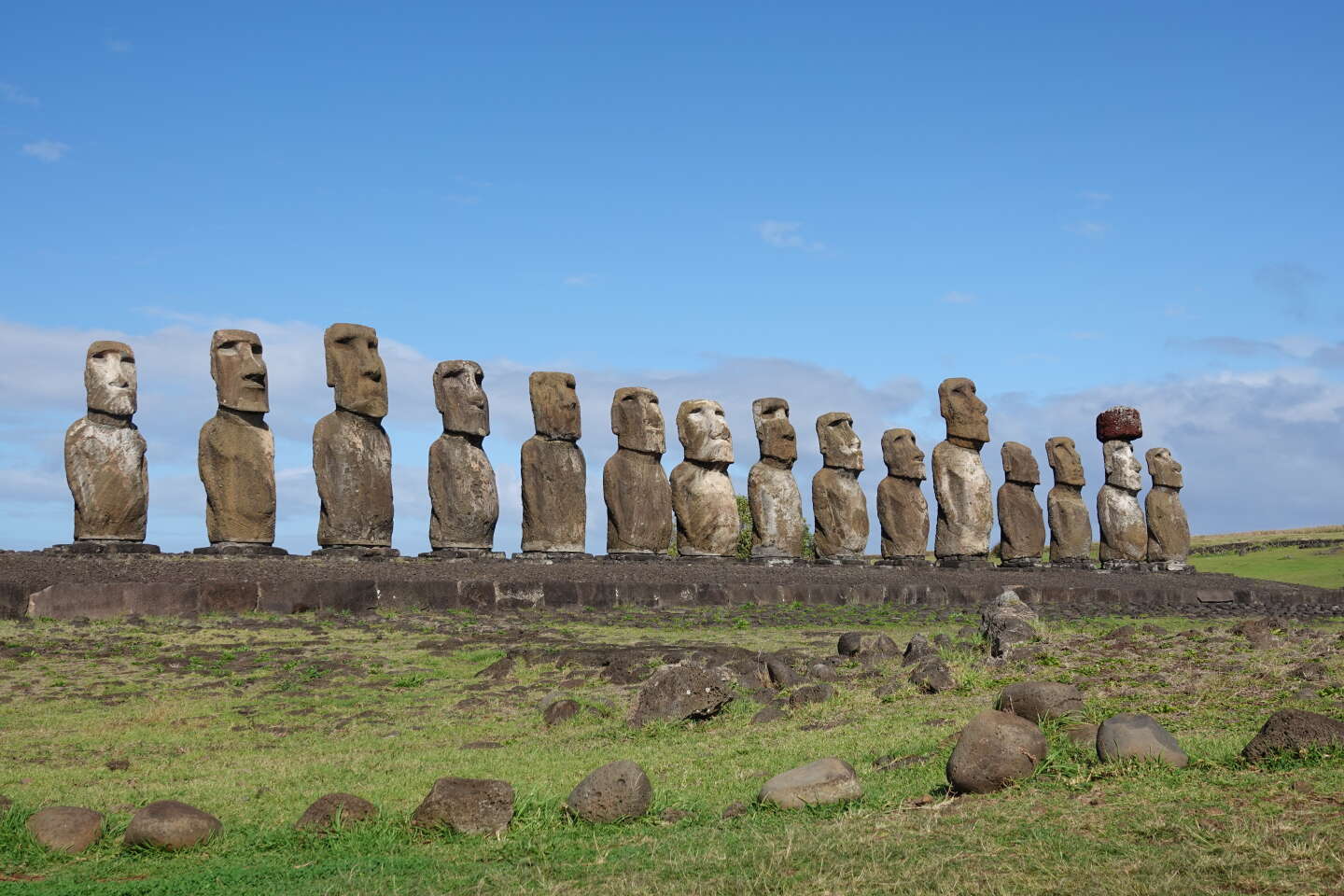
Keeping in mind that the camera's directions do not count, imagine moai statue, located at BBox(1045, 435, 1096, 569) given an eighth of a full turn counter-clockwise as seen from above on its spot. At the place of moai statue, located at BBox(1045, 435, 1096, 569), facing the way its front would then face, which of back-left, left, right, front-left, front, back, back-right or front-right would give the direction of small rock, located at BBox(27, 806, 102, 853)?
right

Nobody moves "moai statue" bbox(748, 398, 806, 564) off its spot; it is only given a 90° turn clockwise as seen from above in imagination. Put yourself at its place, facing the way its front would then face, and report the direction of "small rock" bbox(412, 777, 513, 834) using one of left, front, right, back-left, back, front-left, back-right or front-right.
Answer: front-left

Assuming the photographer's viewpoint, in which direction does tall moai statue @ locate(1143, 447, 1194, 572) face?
facing the viewer and to the right of the viewer

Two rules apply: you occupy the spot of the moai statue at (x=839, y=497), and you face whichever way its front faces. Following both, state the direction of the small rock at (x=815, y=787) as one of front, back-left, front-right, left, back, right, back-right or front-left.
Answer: front-right

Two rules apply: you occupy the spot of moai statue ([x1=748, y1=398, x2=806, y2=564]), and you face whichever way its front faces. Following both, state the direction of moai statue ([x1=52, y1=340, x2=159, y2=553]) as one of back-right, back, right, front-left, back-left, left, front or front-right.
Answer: right

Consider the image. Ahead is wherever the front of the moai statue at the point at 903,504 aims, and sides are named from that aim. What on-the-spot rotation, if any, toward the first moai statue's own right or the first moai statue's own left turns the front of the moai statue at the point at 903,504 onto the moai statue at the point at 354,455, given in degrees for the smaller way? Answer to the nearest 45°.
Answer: approximately 90° to the first moai statue's own right

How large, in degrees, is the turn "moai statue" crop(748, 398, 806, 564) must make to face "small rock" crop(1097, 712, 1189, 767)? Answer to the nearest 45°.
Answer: approximately 45° to its right

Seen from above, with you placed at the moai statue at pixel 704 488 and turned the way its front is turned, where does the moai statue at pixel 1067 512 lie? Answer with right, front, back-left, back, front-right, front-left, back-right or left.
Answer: left

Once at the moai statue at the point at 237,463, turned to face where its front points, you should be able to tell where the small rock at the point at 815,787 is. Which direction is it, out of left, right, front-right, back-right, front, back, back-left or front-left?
front-right

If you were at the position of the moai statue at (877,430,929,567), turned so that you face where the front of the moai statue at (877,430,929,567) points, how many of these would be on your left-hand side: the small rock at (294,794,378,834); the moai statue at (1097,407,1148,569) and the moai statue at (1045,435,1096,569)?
2

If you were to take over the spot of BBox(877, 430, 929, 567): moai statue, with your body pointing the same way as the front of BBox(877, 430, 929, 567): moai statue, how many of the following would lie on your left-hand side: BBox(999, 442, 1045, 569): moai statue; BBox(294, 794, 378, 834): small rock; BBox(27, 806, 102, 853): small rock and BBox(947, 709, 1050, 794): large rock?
1

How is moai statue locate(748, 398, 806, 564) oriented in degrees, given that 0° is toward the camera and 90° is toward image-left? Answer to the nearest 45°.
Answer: approximately 315°

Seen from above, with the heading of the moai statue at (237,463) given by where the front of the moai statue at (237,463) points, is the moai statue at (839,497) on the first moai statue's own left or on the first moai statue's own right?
on the first moai statue's own left

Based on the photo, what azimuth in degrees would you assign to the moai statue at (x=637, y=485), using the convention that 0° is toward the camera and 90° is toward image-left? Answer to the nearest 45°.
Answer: approximately 315°

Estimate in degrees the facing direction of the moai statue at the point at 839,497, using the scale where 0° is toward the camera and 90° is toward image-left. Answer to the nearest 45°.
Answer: approximately 315°

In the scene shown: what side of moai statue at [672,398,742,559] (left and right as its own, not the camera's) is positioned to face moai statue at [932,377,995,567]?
left
